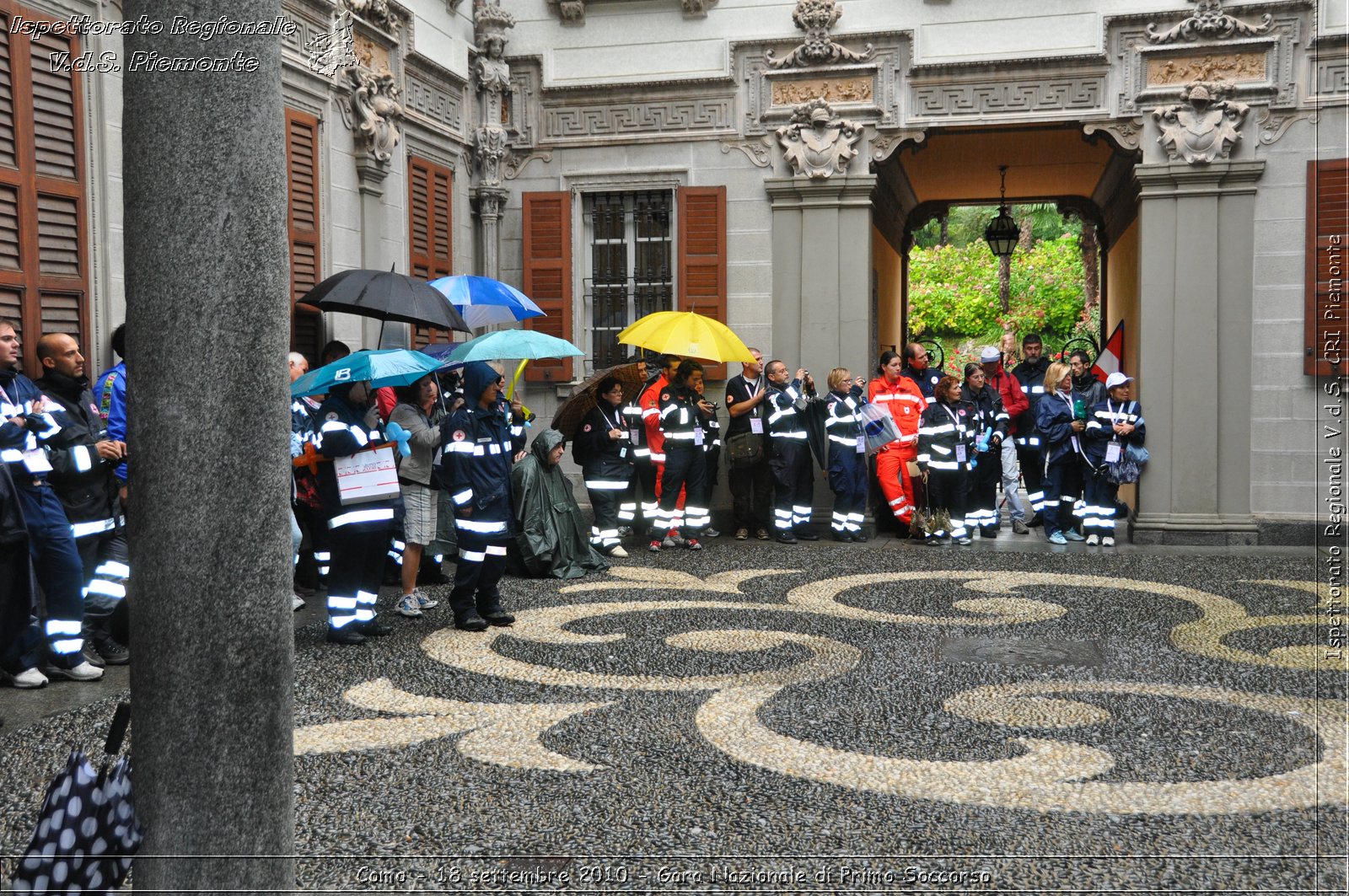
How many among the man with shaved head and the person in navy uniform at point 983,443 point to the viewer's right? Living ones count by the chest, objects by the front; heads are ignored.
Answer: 1

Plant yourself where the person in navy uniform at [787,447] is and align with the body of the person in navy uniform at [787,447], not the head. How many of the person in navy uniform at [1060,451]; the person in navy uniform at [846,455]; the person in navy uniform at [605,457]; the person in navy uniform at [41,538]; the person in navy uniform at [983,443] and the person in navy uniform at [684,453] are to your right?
3

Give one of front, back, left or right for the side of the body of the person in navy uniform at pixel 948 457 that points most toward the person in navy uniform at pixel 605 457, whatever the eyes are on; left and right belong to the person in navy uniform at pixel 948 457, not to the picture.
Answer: right

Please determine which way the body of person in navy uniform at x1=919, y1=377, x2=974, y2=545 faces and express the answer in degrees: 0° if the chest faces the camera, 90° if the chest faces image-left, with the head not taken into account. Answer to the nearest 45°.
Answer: approximately 315°

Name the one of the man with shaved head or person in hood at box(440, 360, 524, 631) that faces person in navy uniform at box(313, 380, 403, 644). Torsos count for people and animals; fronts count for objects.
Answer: the man with shaved head

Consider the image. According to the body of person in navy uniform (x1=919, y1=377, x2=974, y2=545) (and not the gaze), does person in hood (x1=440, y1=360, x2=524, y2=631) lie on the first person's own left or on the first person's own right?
on the first person's own right

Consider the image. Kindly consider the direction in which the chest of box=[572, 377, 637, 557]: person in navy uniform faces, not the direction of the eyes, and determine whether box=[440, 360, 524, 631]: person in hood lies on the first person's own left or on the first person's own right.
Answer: on the first person's own right

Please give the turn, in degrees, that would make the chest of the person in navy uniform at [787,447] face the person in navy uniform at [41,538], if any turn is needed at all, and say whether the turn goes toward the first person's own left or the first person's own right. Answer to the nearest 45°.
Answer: approximately 90° to the first person's own right

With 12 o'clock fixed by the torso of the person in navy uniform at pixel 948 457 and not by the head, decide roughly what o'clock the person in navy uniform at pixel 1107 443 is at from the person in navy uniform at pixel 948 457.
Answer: the person in navy uniform at pixel 1107 443 is roughly at 10 o'clock from the person in navy uniform at pixel 948 457.

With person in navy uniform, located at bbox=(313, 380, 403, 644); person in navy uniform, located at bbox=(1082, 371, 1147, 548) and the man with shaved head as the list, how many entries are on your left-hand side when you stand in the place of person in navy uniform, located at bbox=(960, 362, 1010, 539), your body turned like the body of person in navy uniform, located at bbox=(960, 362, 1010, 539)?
1

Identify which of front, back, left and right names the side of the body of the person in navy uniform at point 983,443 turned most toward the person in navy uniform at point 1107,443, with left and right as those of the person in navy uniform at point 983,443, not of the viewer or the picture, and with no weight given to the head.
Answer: left

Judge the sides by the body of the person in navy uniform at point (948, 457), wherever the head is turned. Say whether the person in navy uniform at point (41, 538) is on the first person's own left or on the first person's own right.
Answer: on the first person's own right

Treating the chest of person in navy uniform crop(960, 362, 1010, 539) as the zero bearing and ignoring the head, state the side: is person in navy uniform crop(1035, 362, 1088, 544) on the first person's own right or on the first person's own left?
on the first person's own left

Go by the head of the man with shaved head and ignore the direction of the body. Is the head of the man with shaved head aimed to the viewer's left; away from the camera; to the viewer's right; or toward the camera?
to the viewer's right
